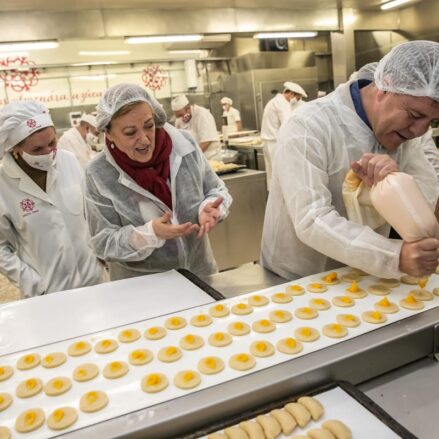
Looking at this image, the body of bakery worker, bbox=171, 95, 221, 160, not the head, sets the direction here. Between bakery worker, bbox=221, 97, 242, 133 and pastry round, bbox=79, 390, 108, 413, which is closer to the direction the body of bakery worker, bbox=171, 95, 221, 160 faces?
the pastry round

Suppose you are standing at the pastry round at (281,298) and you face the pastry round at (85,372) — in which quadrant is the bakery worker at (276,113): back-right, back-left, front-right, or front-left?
back-right

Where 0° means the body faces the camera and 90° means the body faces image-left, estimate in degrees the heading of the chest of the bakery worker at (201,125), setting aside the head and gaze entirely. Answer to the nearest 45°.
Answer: approximately 45°

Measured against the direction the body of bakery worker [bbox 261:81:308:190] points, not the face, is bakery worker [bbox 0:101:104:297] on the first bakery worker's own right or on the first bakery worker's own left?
on the first bakery worker's own right

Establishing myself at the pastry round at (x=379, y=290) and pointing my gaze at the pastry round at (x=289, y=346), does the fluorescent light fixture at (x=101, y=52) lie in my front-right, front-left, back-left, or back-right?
back-right
